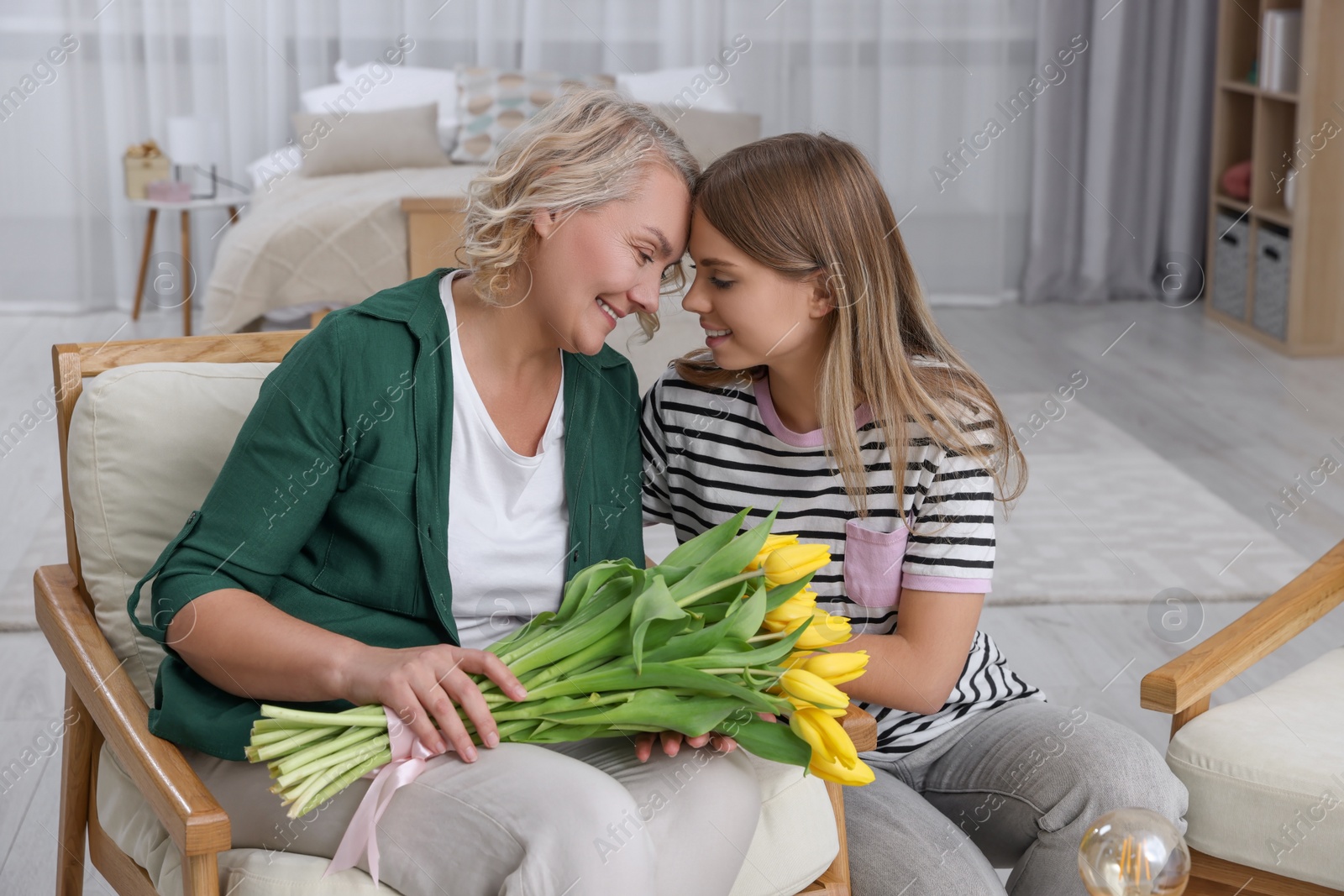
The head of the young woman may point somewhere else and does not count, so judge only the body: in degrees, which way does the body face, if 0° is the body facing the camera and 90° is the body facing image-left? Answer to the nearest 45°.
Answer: approximately 0°

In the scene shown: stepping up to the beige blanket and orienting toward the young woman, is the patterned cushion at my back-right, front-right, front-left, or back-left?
back-left

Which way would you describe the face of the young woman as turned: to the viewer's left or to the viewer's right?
to the viewer's left

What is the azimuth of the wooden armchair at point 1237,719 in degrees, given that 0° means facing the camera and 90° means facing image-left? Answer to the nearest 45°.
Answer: approximately 45°

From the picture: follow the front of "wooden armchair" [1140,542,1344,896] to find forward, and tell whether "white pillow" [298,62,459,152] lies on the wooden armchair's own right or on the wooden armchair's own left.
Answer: on the wooden armchair's own right

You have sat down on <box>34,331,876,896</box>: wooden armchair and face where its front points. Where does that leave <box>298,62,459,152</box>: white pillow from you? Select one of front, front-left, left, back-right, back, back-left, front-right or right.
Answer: back-left

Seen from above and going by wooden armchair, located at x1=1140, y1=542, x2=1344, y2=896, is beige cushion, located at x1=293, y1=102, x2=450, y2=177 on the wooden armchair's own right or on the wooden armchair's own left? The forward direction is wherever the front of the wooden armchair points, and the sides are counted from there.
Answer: on the wooden armchair's own right
